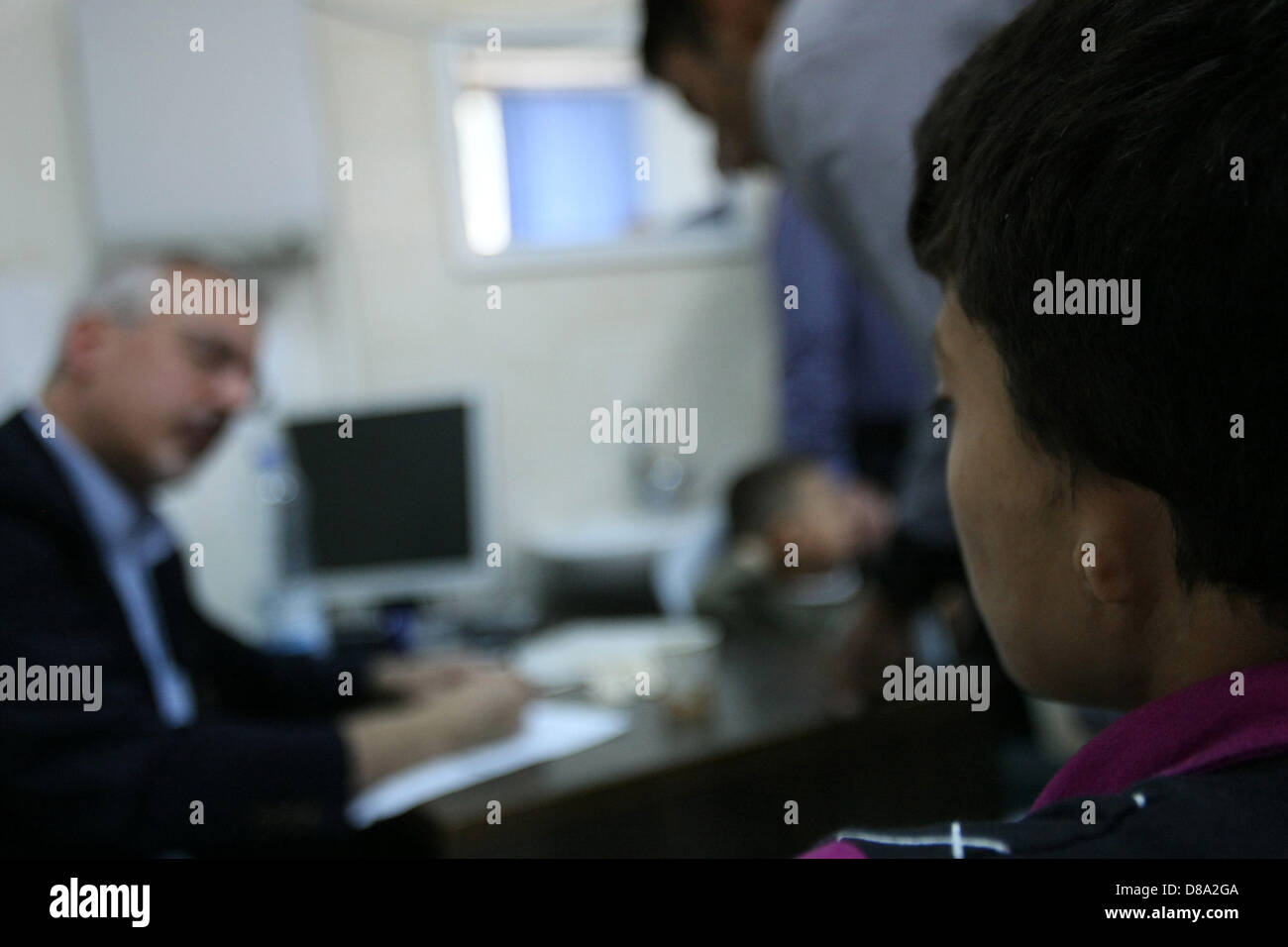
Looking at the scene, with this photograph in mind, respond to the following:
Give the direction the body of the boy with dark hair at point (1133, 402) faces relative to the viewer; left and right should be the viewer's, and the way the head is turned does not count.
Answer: facing away from the viewer and to the left of the viewer

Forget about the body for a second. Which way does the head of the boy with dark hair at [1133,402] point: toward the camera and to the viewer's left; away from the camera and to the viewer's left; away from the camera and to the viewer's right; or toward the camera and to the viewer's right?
away from the camera and to the viewer's left

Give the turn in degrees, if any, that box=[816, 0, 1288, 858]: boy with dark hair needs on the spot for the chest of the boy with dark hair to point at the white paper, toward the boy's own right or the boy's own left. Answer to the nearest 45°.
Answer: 0° — they already face it

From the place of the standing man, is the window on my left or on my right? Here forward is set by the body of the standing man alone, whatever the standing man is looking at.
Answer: on my right

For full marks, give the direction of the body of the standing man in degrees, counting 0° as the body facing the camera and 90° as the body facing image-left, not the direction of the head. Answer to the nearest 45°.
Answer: approximately 90°
